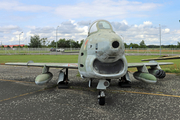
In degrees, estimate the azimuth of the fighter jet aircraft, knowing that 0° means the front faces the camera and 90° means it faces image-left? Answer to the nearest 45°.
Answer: approximately 0°
